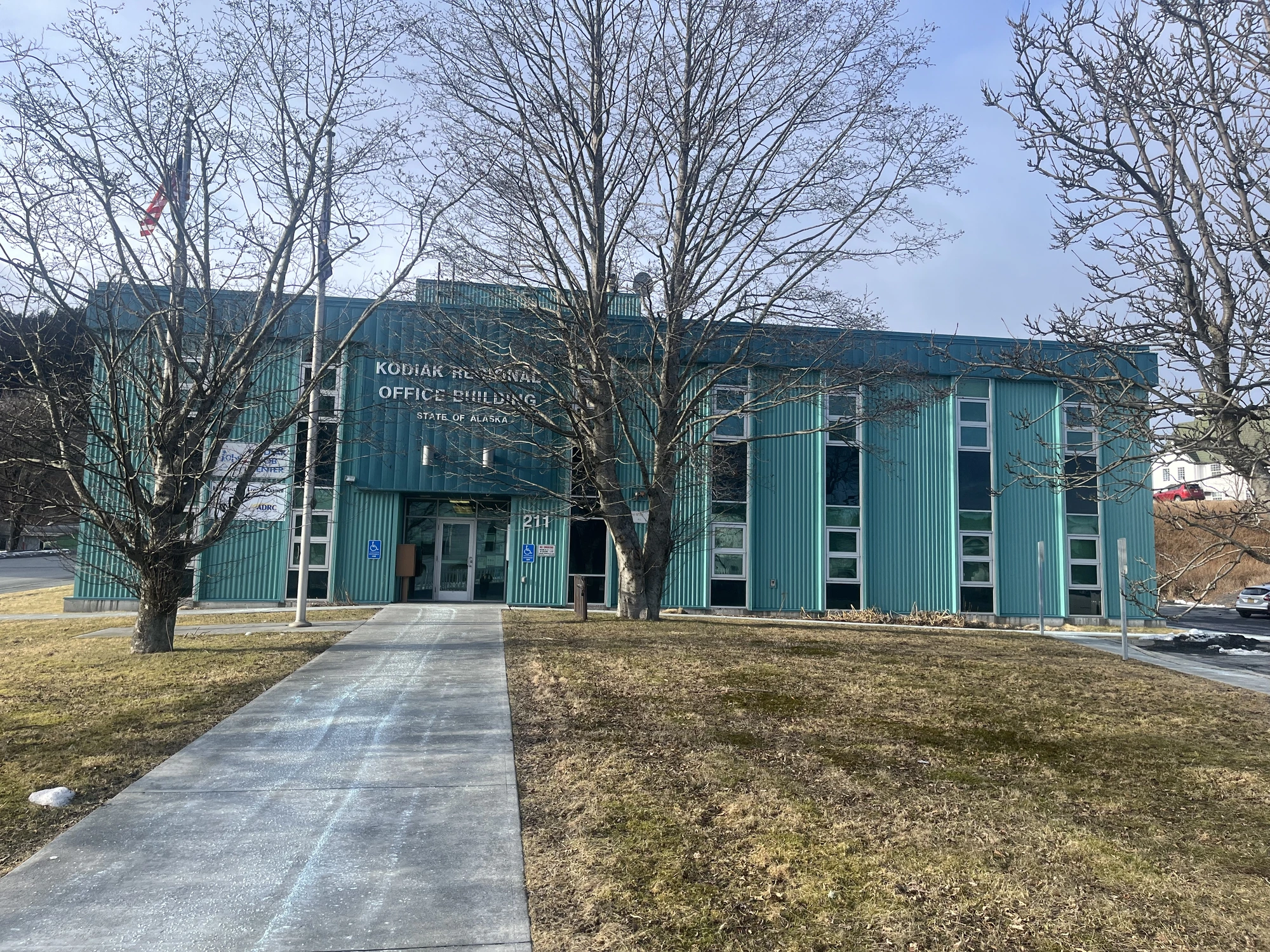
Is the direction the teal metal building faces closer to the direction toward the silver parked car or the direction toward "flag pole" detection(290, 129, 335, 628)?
the flag pole

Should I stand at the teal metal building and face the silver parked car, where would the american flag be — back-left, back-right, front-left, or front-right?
back-right

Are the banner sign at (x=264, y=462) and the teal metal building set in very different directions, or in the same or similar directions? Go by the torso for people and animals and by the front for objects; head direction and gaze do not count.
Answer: same or similar directions

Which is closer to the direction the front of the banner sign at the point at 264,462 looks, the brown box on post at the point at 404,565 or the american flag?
the american flag

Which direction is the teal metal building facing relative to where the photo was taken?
toward the camera

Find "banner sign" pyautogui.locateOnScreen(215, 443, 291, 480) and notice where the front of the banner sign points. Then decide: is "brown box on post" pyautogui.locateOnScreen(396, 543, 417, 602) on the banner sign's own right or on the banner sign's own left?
on the banner sign's own left

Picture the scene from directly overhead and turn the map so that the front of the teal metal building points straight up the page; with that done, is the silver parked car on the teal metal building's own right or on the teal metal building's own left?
on the teal metal building's own left

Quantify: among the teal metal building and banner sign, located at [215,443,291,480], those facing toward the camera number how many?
2

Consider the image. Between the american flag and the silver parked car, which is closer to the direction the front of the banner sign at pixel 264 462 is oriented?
the american flag

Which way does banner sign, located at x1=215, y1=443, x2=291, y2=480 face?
toward the camera

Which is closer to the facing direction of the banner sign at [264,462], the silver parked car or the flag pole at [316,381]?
the flag pole
